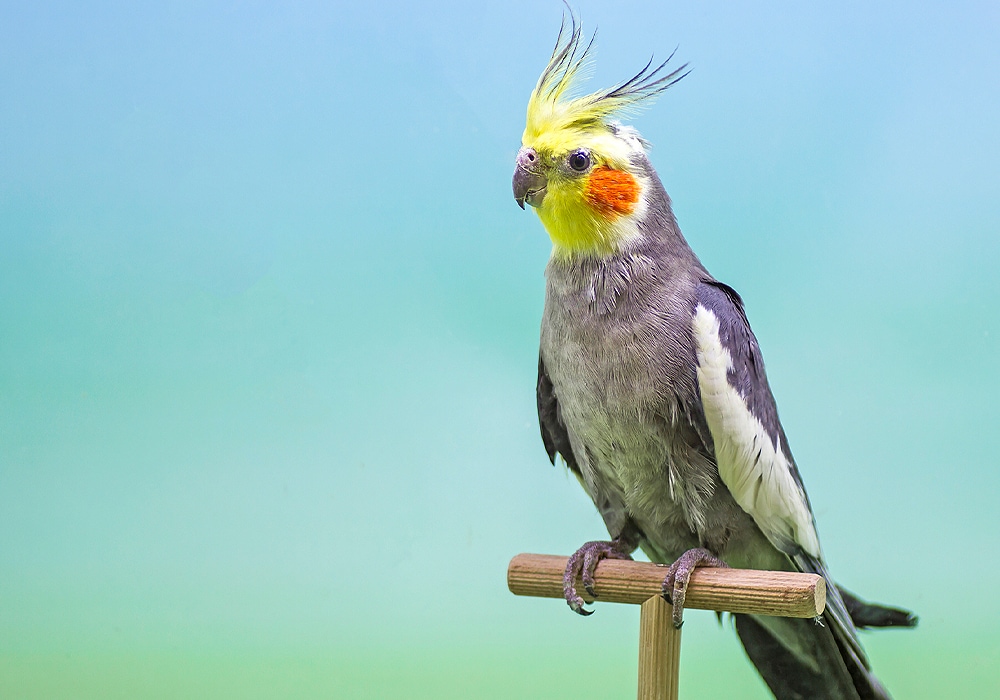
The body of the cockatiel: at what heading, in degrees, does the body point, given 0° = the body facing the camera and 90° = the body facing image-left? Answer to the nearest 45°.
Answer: approximately 45°
